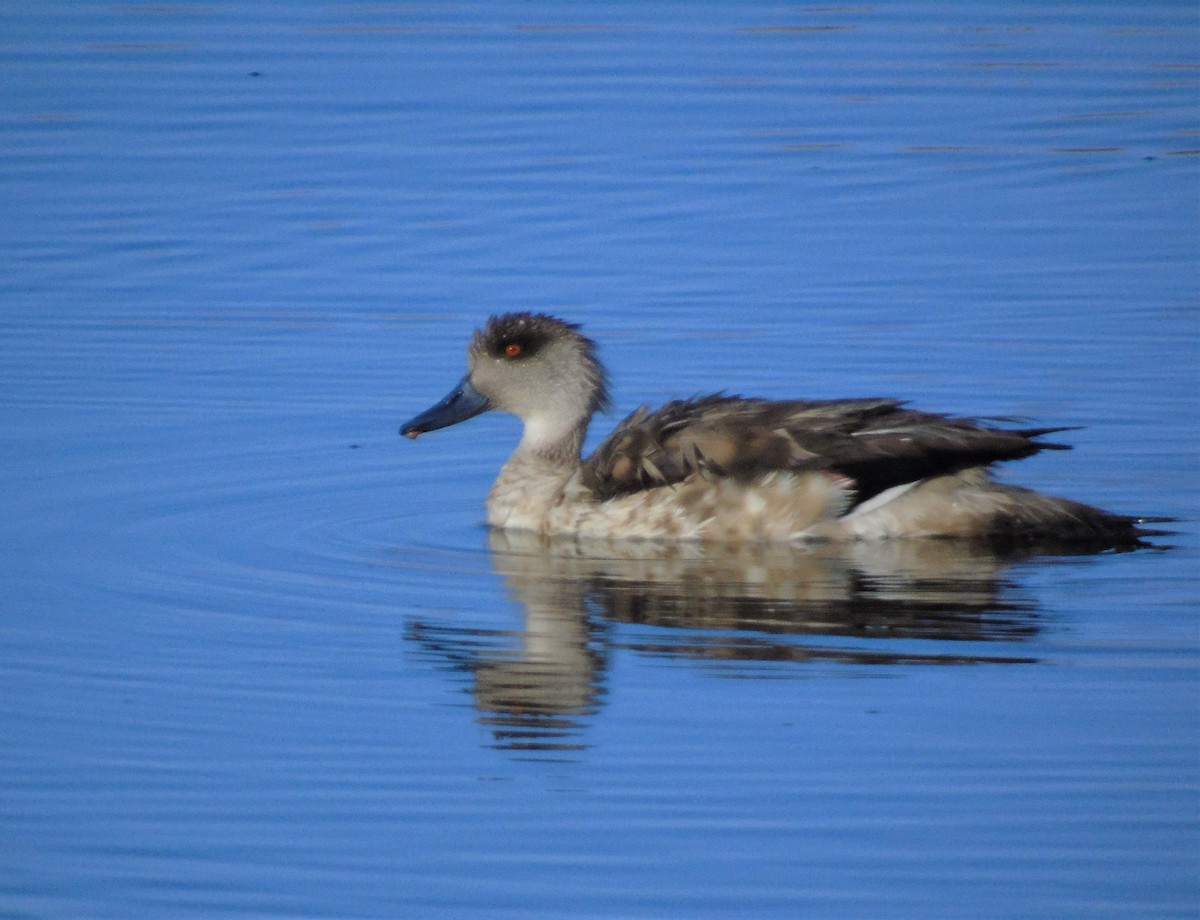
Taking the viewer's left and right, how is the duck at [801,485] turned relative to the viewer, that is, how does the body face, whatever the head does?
facing to the left of the viewer
